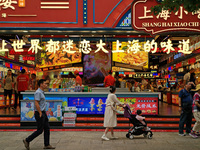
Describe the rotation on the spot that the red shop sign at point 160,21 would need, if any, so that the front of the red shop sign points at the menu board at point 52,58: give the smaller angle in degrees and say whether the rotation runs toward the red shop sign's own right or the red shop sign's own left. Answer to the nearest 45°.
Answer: approximately 135° to the red shop sign's own right

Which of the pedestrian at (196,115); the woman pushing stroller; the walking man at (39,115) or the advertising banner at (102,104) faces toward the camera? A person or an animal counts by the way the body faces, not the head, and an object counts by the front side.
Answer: the advertising banner

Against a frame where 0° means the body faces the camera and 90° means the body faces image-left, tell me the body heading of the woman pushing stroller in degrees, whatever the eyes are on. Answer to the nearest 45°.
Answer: approximately 270°

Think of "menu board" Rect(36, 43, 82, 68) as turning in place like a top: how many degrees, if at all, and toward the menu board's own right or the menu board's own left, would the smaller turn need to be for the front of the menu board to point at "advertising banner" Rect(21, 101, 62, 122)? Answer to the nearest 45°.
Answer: approximately 45° to the menu board's own right

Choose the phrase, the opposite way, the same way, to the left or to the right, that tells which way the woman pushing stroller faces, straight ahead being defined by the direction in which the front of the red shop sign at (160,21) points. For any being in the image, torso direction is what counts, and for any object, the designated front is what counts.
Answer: to the left

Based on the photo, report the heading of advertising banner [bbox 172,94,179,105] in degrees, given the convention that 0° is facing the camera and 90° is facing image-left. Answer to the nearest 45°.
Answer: approximately 0°

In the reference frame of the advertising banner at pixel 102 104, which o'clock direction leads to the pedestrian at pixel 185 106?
The pedestrian is roughly at 10 o'clock from the advertising banner.

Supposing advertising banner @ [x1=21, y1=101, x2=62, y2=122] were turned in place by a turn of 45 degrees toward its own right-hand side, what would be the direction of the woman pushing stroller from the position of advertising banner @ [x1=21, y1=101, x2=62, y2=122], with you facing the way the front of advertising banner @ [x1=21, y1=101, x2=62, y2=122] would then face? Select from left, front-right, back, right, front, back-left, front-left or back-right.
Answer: left

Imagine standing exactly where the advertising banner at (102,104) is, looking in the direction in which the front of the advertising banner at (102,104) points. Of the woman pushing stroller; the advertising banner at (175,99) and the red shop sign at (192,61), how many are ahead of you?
1

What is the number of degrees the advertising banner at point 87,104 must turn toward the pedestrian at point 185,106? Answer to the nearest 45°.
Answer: approximately 45° to its left
